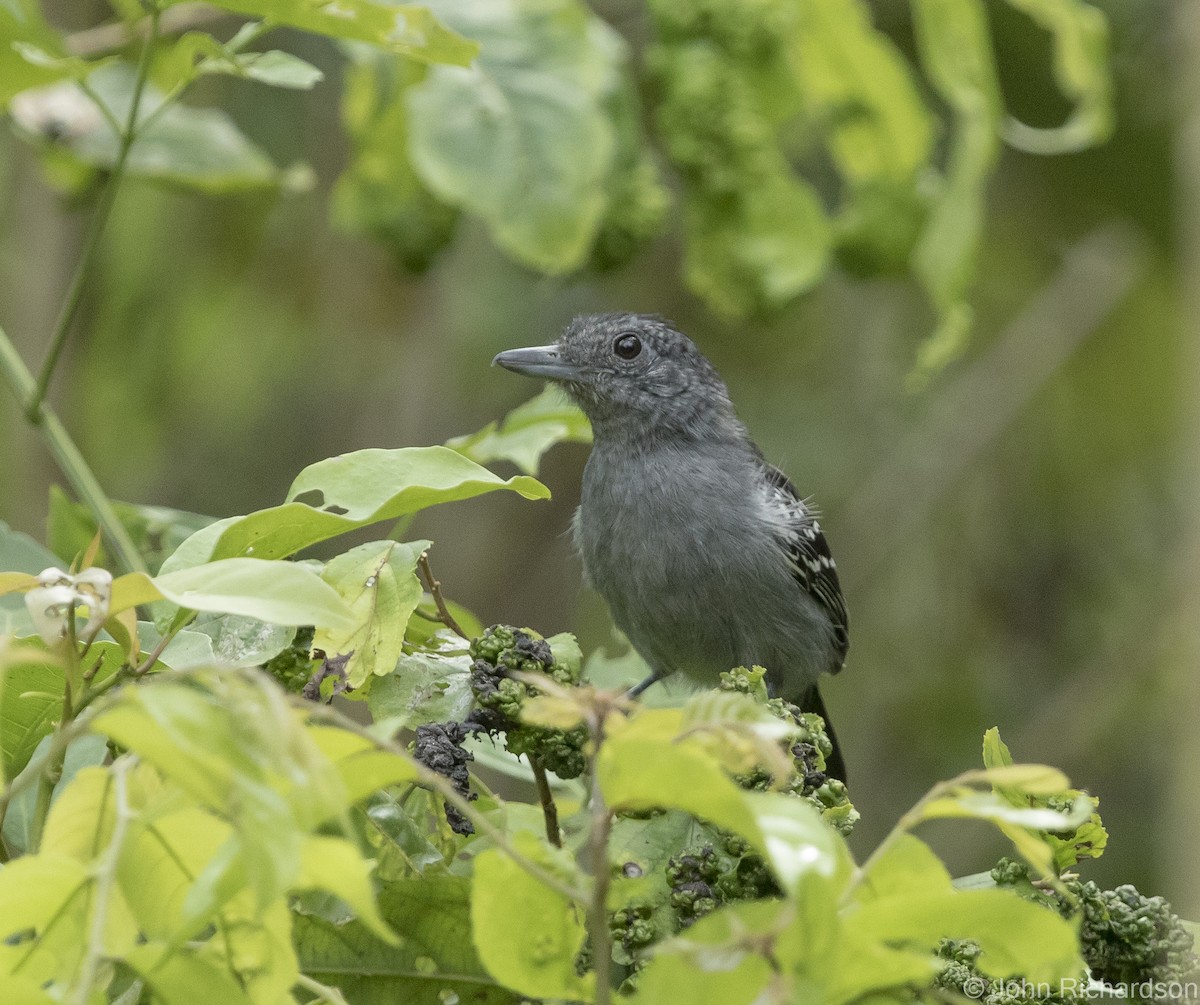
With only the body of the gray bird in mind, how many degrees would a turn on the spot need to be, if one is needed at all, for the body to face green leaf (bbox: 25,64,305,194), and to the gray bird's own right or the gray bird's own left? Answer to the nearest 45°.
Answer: approximately 45° to the gray bird's own right

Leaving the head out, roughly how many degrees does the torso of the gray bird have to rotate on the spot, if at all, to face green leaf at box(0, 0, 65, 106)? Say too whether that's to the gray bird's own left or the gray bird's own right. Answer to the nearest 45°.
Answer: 0° — it already faces it

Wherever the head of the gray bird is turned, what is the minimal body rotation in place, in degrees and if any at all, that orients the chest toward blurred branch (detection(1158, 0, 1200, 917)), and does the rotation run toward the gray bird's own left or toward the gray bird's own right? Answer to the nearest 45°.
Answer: approximately 180°

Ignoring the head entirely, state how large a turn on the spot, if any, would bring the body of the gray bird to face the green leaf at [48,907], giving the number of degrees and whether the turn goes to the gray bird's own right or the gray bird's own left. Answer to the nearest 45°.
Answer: approximately 45° to the gray bird's own left

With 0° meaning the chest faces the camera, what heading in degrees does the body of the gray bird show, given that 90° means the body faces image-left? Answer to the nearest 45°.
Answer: approximately 45°
